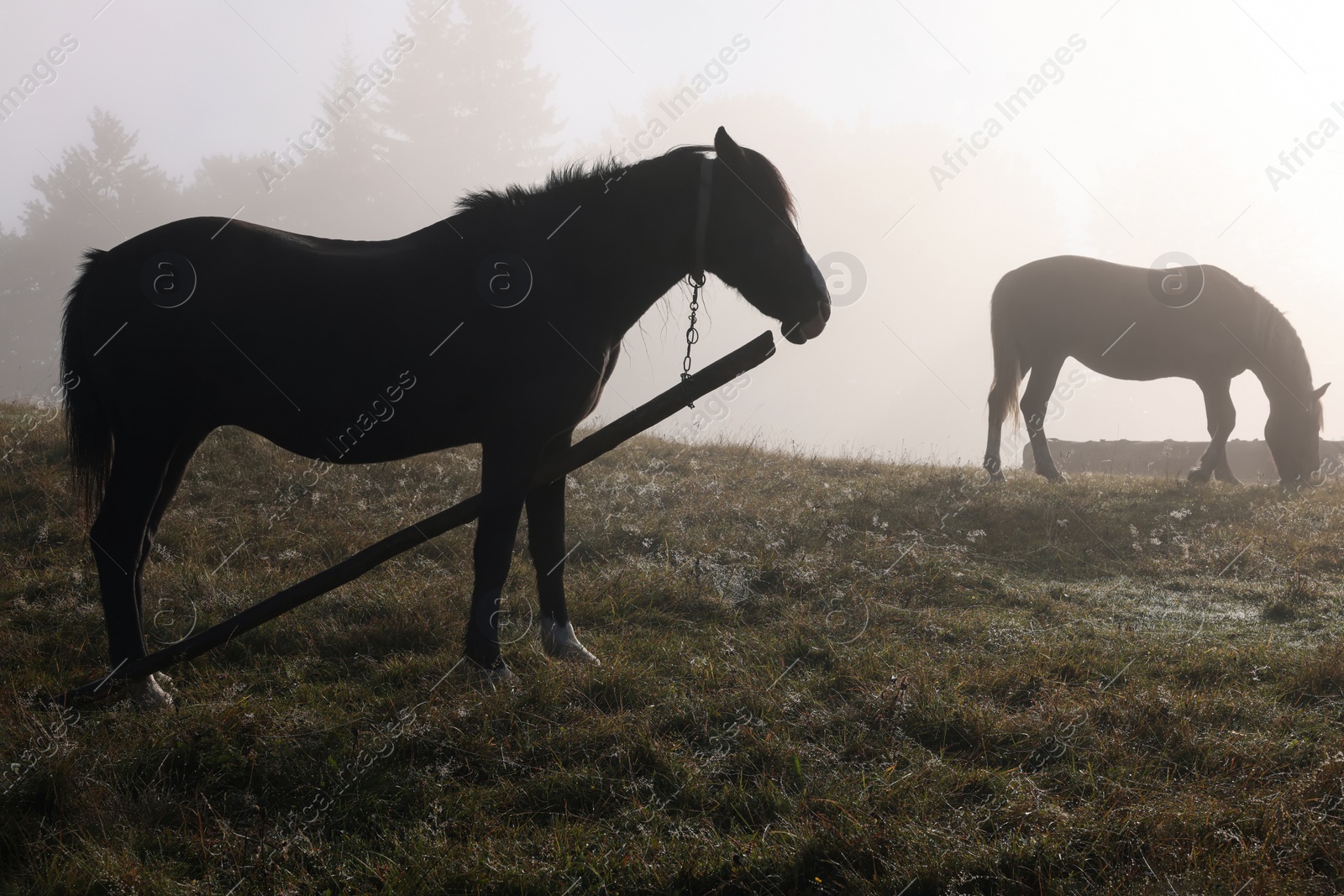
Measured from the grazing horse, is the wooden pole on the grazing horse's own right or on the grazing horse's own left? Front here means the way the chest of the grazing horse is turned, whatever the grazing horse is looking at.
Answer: on the grazing horse's own right

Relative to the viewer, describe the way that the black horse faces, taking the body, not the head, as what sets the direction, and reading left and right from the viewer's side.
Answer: facing to the right of the viewer

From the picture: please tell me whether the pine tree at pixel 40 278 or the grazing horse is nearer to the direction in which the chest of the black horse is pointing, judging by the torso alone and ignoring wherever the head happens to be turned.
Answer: the grazing horse

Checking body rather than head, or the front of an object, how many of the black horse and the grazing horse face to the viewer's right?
2

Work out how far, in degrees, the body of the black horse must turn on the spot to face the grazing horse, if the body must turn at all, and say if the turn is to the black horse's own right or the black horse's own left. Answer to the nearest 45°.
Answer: approximately 45° to the black horse's own left

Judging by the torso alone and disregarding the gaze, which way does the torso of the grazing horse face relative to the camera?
to the viewer's right
